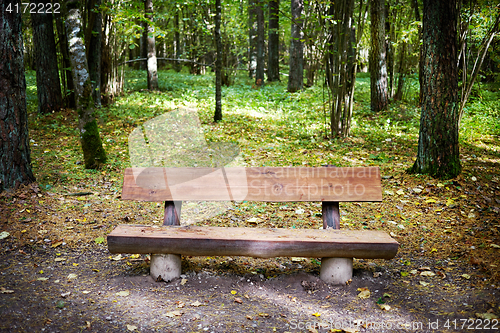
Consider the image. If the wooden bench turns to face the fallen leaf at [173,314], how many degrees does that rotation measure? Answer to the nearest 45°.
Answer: approximately 45° to its right

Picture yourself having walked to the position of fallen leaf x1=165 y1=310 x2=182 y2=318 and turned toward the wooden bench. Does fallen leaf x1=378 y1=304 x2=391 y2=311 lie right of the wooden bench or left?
right

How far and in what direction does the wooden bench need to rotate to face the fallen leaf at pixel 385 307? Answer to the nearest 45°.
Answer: approximately 45° to its left

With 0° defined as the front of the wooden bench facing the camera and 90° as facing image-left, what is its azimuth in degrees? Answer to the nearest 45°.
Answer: approximately 0°
